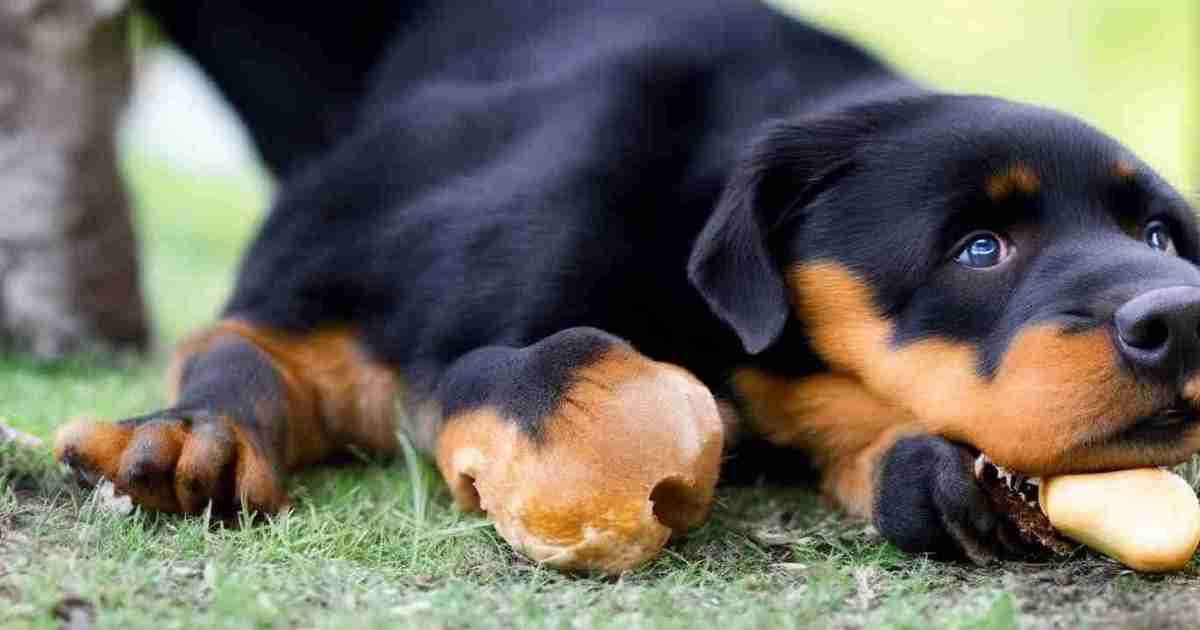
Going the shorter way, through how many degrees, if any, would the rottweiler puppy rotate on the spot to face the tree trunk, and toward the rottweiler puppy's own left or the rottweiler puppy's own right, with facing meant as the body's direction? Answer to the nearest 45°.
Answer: approximately 180°

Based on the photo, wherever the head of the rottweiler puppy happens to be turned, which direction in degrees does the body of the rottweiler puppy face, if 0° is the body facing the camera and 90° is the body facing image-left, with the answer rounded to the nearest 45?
approximately 315°
